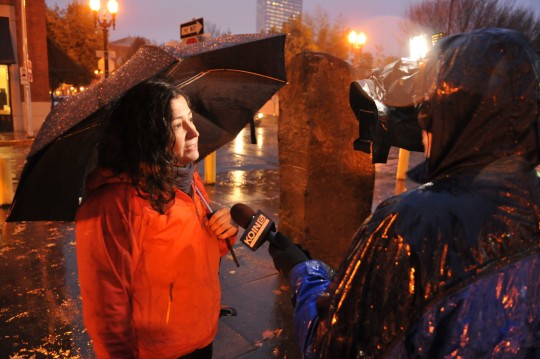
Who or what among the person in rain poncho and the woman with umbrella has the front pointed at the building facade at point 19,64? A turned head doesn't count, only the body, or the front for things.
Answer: the person in rain poncho

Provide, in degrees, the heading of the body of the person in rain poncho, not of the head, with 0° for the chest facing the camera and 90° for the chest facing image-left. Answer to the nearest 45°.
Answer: approximately 135°

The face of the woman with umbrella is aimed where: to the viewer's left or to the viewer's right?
to the viewer's right

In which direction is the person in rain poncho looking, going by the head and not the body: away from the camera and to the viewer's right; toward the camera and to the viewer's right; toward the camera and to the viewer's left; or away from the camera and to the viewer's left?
away from the camera and to the viewer's left

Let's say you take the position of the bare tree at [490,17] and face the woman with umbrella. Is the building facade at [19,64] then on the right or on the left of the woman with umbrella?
right

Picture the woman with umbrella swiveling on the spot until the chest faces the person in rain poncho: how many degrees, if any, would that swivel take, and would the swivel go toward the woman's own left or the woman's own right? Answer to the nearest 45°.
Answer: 0° — they already face them

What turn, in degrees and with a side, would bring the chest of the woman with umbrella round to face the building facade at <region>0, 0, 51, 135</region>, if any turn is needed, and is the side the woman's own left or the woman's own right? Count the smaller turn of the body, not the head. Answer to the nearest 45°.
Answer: approximately 135° to the woman's own left

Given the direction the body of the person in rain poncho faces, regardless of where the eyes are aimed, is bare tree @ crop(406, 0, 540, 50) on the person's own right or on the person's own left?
on the person's own right

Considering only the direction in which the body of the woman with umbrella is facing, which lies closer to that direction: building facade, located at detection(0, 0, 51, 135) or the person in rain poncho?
the person in rain poncho

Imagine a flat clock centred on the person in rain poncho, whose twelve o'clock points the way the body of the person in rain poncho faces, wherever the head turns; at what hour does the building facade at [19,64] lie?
The building facade is roughly at 12 o'clock from the person in rain poncho.
